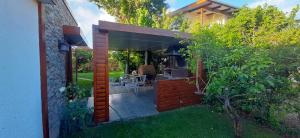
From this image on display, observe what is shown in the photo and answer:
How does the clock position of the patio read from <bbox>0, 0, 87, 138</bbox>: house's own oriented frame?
The patio is roughly at 11 o'clock from the house.

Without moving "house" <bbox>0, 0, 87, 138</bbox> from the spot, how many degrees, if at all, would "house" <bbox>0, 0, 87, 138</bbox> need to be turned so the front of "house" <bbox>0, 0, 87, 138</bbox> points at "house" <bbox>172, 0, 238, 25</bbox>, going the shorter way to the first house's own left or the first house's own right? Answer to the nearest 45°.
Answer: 0° — it already faces it

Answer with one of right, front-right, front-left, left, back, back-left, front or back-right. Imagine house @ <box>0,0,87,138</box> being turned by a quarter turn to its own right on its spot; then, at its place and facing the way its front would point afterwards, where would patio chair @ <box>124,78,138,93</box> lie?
back-left

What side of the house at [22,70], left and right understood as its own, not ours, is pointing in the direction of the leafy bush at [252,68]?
front

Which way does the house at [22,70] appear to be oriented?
to the viewer's right

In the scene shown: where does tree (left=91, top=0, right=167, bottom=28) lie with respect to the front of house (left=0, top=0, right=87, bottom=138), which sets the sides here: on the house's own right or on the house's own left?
on the house's own left
